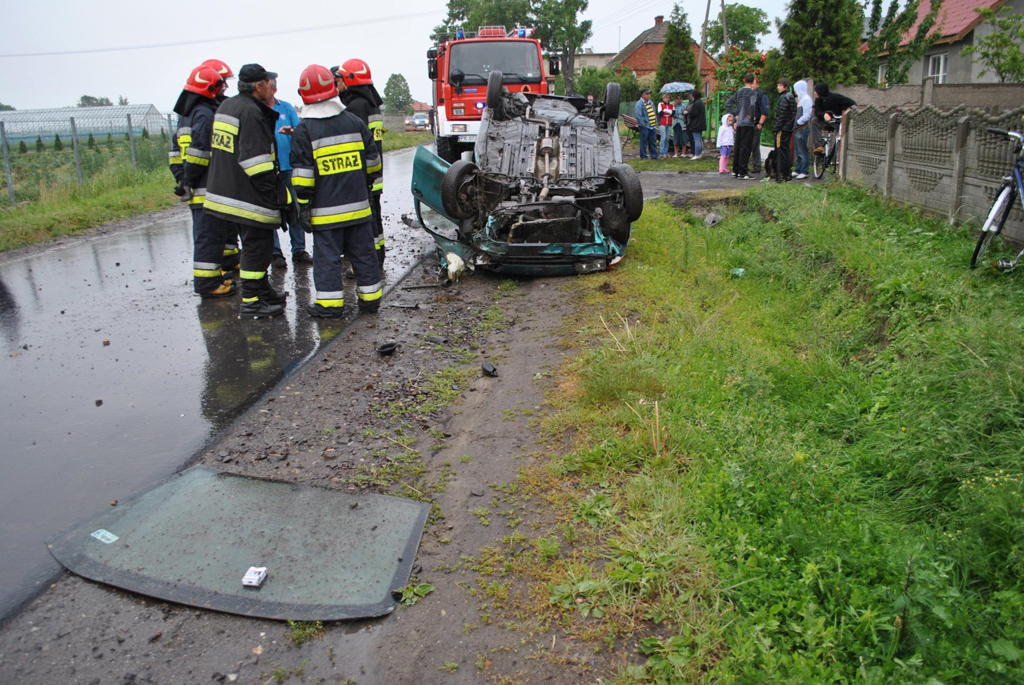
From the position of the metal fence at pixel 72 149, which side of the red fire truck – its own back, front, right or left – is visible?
right

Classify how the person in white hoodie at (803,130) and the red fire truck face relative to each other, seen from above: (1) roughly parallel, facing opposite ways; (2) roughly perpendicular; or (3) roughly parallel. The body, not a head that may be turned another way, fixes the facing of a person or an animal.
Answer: roughly perpendicular

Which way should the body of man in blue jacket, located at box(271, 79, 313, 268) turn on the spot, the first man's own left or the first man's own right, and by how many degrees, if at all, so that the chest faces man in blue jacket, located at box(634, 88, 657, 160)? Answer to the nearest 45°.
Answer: approximately 135° to the first man's own left

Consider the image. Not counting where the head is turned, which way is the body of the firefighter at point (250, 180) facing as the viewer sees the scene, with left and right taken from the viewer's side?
facing away from the viewer and to the right of the viewer

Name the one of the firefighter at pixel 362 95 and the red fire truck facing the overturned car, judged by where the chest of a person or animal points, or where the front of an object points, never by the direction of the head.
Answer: the red fire truck

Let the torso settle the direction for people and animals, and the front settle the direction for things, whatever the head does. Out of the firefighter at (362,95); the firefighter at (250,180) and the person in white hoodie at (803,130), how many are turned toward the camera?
0

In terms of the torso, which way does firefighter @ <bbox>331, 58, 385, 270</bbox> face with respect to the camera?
to the viewer's left

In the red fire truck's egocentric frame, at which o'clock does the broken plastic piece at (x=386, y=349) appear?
The broken plastic piece is roughly at 12 o'clock from the red fire truck.

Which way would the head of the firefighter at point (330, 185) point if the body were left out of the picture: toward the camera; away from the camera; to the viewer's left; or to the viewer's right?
away from the camera

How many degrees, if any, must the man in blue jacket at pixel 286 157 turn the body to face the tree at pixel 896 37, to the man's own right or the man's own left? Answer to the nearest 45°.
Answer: approximately 135° to the man's own left

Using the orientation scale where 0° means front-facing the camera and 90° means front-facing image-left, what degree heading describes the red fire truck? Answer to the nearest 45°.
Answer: approximately 0°

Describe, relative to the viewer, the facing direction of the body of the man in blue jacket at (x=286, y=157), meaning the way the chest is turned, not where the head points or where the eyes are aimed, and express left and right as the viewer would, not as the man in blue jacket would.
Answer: facing the viewer

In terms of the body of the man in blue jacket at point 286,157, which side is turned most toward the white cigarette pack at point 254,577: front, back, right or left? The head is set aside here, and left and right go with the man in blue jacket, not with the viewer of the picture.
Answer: front

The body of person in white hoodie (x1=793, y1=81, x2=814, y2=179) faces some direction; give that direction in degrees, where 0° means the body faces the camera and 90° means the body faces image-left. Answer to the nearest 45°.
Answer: approximately 90°
